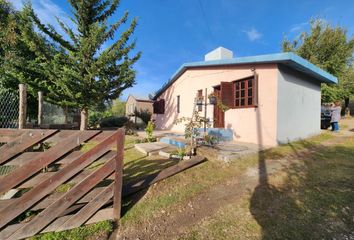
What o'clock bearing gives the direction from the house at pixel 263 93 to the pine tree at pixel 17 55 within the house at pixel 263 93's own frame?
The pine tree is roughly at 1 o'clock from the house.

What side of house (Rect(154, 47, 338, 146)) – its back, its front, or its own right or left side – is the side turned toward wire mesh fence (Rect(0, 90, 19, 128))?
front

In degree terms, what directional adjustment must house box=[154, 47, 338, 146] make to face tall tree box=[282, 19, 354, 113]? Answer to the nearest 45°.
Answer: approximately 180°

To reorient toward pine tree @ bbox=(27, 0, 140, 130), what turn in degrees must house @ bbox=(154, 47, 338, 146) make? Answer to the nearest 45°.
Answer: approximately 45° to its right

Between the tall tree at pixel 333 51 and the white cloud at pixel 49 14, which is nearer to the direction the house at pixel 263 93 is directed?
the white cloud

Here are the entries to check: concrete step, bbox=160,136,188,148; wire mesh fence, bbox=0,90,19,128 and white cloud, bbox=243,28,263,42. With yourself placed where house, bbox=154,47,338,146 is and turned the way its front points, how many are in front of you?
2

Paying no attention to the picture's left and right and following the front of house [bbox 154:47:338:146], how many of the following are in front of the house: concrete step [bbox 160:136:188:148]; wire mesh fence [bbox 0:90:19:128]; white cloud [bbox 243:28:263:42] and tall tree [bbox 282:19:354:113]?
2

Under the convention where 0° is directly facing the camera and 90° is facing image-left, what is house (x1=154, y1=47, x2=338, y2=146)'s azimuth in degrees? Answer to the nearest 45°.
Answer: approximately 45°

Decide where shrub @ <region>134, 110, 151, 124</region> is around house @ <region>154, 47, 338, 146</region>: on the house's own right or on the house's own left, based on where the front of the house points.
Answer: on the house's own right

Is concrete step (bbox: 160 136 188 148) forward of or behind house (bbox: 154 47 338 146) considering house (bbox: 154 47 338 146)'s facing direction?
forward

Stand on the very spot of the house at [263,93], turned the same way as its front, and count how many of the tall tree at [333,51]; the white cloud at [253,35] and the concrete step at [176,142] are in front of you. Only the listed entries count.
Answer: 1

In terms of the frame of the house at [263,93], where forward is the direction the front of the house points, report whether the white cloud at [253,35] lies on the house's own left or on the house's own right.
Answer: on the house's own right
